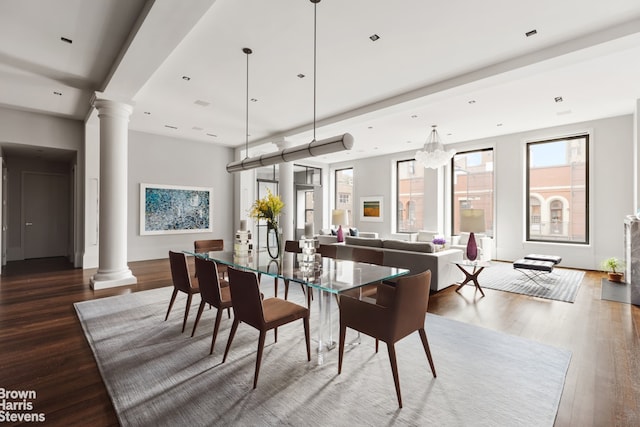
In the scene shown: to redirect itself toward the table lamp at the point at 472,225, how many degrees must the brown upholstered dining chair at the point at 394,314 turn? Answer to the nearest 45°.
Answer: approximately 45° to its right

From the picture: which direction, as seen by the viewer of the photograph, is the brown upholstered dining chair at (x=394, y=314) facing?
facing away from the viewer and to the left of the viewer

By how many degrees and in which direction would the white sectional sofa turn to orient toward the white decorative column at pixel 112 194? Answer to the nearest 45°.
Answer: approximately 135° to its left

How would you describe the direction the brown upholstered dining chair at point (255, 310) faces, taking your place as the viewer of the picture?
facing away from the viewer and to the right of the viewer

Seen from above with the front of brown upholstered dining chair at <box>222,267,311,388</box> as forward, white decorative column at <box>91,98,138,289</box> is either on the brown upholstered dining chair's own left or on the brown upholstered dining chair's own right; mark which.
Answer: on the brown upholstered dining chair's own left

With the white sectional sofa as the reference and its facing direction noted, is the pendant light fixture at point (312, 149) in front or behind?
behind

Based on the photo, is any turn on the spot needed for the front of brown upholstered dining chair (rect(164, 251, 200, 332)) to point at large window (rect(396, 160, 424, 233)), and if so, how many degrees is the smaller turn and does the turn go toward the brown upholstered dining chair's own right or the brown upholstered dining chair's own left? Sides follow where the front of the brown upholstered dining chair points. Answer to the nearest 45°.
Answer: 0° — it already faces it

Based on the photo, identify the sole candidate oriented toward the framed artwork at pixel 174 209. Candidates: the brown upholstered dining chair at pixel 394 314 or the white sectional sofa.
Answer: the brown upholstered dining chair

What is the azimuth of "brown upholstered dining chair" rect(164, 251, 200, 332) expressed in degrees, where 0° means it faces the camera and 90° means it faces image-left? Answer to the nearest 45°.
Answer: approximately 225°

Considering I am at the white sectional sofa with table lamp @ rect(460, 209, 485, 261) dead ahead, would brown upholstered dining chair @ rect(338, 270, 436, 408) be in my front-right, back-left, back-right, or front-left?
back-right

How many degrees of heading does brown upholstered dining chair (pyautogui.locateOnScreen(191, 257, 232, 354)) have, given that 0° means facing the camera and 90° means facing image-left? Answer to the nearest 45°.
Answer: approximately 225°

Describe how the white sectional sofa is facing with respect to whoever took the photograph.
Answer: facing away from the viewer and to the right of the viewer

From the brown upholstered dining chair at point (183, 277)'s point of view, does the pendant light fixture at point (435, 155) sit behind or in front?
in front
